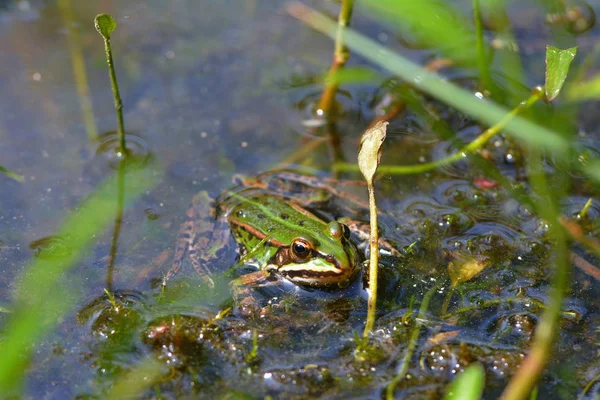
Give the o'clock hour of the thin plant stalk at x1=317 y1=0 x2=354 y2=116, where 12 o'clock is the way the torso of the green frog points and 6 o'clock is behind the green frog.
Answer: The thin plant stalk is roughly at 8 o'clock from the green frog.

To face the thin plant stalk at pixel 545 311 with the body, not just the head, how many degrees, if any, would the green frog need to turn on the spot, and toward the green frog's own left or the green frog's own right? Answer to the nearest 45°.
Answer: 0° — it already faces it

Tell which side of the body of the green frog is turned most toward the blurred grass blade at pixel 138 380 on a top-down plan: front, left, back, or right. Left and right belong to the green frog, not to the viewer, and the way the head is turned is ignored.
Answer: right

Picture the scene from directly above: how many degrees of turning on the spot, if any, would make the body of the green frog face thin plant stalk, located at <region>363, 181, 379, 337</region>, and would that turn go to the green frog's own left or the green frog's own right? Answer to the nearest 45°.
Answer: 0° — it already faces it

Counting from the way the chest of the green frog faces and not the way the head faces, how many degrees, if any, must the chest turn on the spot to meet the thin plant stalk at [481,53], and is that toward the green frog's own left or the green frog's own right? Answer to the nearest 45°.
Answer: approximately 90° to the green frog's own left

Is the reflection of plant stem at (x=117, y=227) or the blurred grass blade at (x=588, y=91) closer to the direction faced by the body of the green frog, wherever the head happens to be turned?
the blurred grass blade

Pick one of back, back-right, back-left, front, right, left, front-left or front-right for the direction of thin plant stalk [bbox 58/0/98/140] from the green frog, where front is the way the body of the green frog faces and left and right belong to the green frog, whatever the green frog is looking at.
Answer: back

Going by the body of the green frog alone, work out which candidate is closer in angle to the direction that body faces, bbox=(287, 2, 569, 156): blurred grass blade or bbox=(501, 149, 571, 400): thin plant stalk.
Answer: the thin plant stalk

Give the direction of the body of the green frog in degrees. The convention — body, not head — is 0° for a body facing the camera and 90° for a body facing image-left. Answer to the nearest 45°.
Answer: approximately 315°
